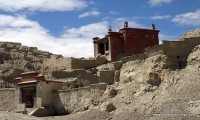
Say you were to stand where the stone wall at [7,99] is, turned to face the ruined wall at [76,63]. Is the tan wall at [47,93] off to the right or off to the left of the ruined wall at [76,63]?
right

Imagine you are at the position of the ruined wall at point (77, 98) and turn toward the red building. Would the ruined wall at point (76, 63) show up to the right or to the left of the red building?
left

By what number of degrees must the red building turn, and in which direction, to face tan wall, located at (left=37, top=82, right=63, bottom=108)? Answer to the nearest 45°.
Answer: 0° — it already faces it

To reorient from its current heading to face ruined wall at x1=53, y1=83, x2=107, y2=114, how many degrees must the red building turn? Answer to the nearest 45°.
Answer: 0° — it already faces it

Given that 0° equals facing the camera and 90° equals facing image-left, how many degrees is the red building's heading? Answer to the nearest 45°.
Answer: approximately 45°

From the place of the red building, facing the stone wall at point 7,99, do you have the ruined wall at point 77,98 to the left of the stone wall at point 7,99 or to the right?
left

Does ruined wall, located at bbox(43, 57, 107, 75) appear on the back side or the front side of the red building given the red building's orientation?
on the front side

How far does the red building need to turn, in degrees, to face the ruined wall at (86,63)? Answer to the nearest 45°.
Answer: approximately 45° to its right

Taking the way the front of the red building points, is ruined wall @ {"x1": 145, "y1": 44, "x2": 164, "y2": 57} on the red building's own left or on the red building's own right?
on the red building's own left

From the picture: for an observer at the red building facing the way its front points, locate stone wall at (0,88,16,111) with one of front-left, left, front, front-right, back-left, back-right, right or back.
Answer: front-right
